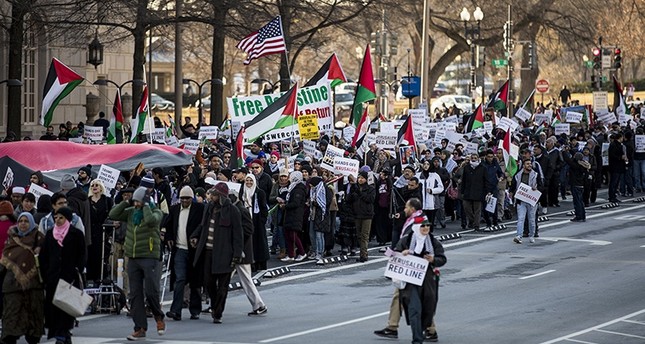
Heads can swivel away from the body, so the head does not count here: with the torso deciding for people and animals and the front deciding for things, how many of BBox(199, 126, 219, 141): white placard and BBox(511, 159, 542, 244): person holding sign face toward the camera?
2

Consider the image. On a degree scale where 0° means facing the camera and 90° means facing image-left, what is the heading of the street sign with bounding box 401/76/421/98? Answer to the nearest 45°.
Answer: approximately 0°

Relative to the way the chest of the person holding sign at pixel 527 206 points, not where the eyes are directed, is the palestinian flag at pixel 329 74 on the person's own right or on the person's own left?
on the person's own right

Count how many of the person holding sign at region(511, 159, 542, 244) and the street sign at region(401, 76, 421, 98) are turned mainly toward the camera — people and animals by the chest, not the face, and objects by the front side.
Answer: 2

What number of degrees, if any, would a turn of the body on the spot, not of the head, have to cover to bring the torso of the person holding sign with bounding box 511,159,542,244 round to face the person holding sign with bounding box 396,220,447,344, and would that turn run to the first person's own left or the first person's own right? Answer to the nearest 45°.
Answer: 0° — they already face them

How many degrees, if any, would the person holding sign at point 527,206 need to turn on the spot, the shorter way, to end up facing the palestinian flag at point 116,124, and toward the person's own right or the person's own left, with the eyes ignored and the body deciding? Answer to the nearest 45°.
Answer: approximately 90° to the person's own right

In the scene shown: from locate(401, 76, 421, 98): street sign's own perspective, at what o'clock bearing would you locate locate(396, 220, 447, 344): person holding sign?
The person holding sign is roughly at 12 o'clock from the street sign.
